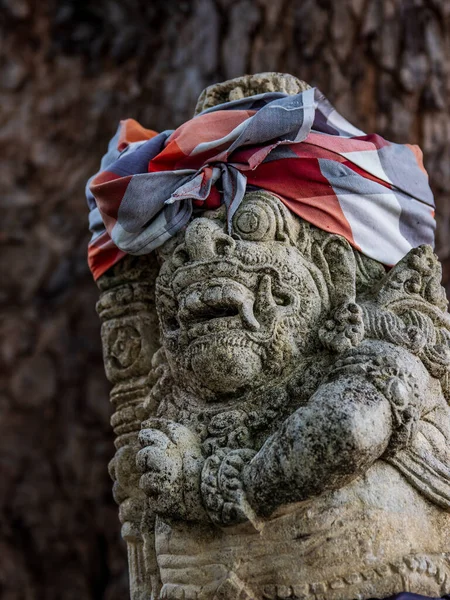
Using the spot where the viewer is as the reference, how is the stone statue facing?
facing the viewer and to the left of the viewer
